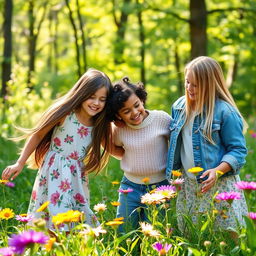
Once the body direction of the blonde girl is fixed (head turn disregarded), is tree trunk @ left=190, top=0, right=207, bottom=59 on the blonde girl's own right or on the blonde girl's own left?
on the blonde girl's own right

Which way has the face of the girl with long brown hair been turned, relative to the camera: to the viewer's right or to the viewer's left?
to the viewer's right

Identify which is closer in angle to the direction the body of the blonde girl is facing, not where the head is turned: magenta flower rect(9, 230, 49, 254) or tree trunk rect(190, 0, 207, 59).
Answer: the magenta flower

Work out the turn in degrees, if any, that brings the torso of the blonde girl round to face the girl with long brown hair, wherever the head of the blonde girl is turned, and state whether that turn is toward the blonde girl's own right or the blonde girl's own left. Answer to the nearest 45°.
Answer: approximately 45° to the blonde girl's own right

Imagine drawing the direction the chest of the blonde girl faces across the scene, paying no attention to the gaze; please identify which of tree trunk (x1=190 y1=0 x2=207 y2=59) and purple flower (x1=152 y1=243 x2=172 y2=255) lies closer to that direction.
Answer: the purple flower

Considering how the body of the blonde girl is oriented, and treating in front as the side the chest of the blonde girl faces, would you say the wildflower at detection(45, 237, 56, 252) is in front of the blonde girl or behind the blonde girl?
in front

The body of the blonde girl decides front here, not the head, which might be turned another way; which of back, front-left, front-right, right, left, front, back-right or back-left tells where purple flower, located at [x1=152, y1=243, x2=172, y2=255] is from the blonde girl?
front-left
